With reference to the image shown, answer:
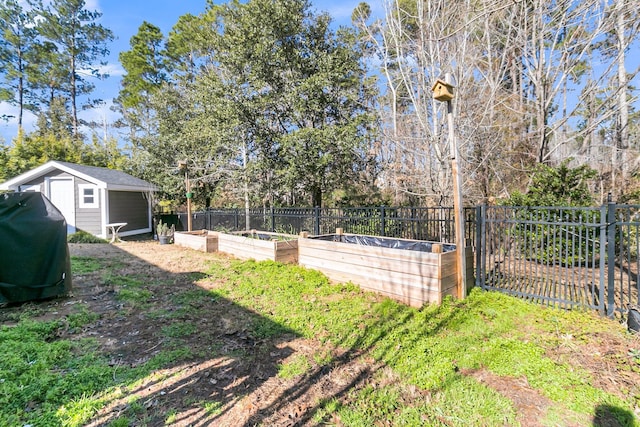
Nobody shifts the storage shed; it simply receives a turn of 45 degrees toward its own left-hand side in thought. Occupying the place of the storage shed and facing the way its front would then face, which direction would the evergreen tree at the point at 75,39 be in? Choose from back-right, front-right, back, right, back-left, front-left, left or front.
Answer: back

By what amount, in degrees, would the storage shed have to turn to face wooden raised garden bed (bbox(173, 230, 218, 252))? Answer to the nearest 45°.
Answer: approximately 90° to its left

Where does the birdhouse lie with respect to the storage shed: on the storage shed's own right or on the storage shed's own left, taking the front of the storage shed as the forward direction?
on the storage shed's own left

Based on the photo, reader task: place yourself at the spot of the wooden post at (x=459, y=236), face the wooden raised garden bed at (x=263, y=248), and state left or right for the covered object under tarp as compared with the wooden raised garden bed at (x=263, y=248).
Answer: left

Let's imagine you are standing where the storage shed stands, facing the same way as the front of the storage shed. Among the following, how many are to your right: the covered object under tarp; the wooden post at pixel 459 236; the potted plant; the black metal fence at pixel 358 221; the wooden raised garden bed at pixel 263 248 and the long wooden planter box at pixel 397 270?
0

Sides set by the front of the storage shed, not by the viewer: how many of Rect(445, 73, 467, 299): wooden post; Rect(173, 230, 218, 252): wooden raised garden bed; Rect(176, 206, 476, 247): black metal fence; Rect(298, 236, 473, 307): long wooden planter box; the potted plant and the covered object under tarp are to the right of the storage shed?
0

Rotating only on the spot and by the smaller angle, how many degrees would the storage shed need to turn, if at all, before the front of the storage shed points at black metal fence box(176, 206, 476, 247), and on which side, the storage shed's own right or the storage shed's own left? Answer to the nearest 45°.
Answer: approximately 90° to the storage shed's own left

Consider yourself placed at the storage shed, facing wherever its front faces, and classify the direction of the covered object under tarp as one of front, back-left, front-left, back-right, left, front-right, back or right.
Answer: front-left

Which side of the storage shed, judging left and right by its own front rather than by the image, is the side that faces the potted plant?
left

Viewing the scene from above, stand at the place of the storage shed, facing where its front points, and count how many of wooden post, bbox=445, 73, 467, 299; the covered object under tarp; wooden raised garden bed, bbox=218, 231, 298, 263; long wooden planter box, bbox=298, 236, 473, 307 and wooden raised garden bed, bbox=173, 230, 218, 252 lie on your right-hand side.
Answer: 0

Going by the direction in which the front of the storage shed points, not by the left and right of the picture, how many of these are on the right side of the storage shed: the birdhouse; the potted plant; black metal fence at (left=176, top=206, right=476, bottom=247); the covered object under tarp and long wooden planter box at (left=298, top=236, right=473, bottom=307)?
0

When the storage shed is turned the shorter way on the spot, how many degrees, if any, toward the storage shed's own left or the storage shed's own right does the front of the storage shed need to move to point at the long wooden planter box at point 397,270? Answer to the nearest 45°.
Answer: approximately 45° to the storage shed's own left

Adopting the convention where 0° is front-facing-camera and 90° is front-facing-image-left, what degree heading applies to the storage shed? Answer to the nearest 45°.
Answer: approximately 45°

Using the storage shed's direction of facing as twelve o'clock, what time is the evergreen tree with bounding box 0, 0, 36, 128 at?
The evergreen tree is roughly at 4 o'clock from the storage shed.
